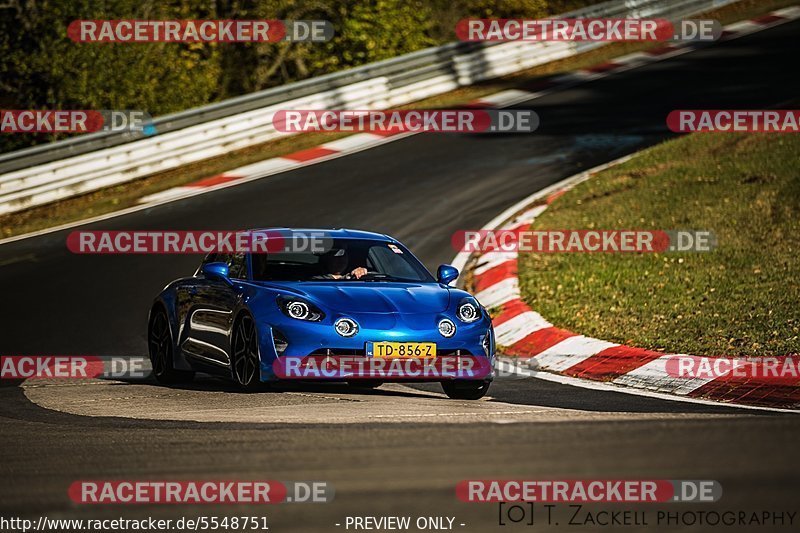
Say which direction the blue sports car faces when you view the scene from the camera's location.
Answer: facing the viewer and to the right of the viewer

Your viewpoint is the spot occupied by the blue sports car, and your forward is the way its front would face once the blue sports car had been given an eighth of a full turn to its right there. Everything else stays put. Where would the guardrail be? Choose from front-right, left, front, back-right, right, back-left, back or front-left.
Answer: back
